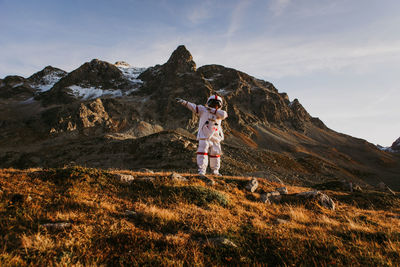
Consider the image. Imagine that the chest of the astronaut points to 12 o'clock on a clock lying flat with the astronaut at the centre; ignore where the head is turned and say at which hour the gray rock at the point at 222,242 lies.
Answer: The gray rock is roughly at 12 o'clock from the astronaut.

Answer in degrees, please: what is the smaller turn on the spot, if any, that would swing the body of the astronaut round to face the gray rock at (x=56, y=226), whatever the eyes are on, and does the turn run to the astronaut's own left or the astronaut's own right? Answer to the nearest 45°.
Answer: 0° — they already face it

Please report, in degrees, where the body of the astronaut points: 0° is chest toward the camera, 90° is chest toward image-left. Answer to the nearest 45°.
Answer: approximately 0°

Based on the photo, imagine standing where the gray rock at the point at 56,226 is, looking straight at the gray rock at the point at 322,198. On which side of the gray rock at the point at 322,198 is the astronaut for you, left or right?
left

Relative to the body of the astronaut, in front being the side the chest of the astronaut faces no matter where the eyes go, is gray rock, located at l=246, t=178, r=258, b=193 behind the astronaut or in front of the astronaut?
in front

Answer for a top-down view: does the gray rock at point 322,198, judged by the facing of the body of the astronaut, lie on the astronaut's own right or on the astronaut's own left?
on the astronaut's own left

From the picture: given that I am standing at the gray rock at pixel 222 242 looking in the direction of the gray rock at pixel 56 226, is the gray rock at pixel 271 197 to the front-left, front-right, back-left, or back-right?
back-right

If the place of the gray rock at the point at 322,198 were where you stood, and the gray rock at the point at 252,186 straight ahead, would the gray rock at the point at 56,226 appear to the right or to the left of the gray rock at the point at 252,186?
left

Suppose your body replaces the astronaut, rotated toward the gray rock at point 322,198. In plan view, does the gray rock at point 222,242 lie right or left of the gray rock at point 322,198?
right

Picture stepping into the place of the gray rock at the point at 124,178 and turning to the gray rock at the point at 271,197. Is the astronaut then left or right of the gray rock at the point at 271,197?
left

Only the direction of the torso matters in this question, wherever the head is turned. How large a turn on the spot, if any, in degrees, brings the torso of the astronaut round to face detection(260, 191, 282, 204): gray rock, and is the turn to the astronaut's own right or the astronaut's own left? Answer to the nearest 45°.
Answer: approximately 45° to the astronaut's own left

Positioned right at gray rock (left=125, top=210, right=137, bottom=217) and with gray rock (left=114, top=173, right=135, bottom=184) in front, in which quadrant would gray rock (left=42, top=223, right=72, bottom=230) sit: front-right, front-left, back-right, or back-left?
back-left
